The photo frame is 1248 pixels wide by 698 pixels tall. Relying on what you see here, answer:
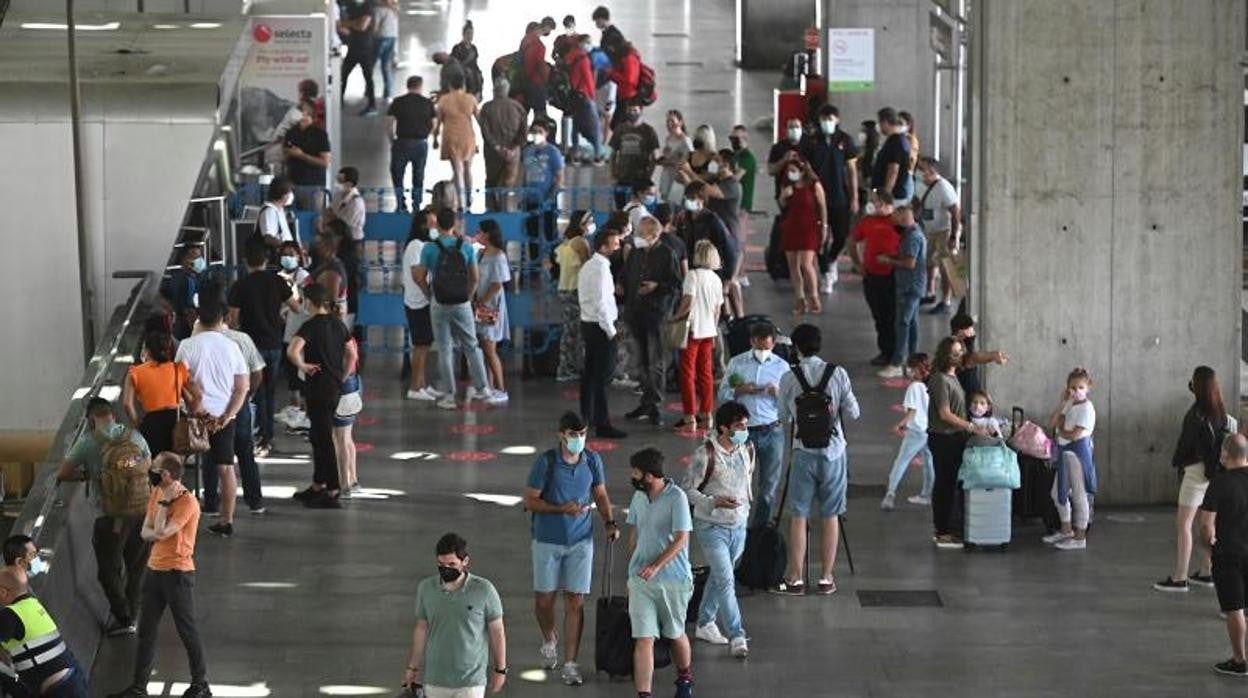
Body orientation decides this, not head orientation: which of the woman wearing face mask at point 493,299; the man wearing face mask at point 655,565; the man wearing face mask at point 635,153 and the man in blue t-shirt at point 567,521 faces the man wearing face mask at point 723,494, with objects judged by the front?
the man wearing face mask at point 635,153

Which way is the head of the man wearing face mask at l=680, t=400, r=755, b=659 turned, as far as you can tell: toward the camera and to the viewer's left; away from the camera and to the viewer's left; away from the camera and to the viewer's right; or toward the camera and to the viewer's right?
toward the camera and to the viewer's right

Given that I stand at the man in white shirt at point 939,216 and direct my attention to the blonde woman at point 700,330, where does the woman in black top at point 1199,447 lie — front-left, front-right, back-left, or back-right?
front-left

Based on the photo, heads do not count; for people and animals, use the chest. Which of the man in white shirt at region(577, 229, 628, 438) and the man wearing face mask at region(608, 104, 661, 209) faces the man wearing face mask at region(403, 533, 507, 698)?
the man wearing face mask at region(608, 104, 661, 209)

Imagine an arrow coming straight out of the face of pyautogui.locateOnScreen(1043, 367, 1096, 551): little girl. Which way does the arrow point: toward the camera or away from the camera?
toward the camera

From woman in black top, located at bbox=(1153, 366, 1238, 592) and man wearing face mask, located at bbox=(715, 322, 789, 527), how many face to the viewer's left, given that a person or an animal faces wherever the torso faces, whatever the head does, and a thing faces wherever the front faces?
1

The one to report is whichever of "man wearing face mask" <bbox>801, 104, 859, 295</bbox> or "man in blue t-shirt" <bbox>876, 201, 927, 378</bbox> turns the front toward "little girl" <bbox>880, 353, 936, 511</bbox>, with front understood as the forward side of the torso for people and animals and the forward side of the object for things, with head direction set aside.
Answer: the man wearing face mask

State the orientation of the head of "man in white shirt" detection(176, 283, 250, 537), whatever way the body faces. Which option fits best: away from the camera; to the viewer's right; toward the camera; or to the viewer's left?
away from the camera

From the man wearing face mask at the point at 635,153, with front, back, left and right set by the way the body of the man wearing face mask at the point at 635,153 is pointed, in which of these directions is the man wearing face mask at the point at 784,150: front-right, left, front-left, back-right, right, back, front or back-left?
left

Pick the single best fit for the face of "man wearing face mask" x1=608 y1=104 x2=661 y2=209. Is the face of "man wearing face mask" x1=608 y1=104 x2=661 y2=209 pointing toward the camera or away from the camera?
toward the camera

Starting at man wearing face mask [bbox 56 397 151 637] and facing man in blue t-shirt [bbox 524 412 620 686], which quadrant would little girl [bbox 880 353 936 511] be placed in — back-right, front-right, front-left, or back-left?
front-left

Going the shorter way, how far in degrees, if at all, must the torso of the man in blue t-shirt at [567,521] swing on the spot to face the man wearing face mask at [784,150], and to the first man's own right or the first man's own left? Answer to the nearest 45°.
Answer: approximately 180°

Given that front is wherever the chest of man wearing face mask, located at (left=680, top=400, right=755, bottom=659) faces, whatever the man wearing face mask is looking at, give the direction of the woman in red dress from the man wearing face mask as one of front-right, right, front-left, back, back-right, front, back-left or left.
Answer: back-left

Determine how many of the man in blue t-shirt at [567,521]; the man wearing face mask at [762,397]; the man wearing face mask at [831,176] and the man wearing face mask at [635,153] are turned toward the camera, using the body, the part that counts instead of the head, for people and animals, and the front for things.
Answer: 4

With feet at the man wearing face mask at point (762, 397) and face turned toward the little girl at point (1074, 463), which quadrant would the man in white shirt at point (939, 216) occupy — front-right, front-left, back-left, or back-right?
front-left

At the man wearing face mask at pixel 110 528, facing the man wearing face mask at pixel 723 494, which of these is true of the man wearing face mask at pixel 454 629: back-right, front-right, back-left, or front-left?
front-right

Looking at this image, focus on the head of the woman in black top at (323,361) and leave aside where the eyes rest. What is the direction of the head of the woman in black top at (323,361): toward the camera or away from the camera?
away from the camera

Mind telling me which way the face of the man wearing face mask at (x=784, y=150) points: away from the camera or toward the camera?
toward the camera

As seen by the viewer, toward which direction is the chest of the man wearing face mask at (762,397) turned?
toward the camera
